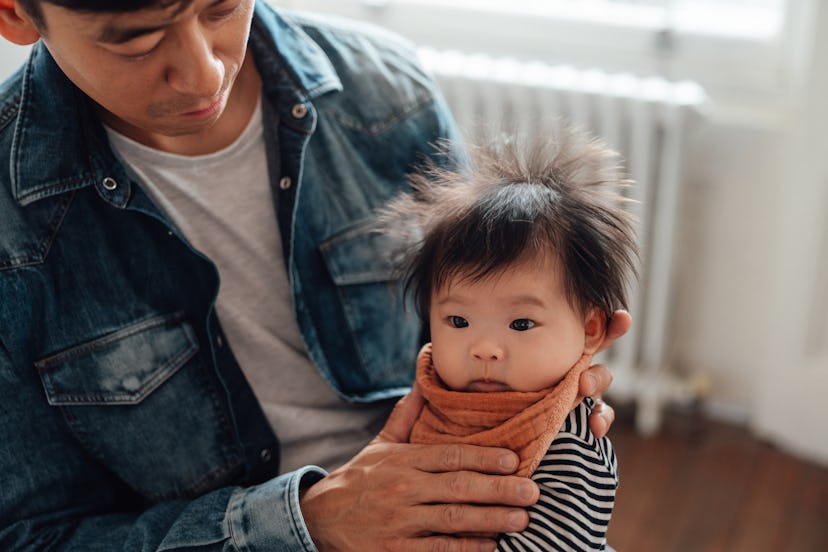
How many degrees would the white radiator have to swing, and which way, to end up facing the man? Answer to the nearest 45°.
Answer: approximately 45° to its right

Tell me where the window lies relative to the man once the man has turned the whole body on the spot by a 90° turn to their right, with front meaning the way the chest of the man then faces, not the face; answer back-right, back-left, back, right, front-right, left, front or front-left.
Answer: back

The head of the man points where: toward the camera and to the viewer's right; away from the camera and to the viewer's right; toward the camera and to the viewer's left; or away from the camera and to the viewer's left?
toward the camera and to the viewer's right

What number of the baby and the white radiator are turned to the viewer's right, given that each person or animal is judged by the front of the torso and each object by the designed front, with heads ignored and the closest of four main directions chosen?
0

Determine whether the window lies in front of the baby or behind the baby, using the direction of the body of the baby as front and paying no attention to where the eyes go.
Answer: behind

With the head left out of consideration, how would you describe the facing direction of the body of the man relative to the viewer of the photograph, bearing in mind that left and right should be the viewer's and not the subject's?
facing the viewer and to the right of the viewer

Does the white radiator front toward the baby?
yes

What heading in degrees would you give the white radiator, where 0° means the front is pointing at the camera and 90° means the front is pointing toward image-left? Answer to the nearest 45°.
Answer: approximately 0°

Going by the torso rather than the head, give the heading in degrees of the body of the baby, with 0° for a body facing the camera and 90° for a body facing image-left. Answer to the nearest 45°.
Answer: approximately 45°

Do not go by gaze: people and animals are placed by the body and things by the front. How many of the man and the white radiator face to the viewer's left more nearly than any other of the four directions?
0
